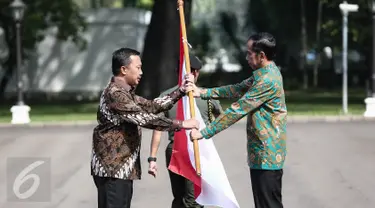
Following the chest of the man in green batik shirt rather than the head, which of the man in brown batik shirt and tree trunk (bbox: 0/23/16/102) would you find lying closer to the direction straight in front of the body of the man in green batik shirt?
the man in brown batik shirt

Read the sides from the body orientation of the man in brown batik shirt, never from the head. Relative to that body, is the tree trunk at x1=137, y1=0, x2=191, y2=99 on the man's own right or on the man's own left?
on the man's own left

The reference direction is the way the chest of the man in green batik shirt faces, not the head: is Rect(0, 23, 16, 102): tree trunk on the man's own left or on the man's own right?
on the man's own right

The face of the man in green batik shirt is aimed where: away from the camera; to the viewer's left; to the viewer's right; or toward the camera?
to the viewer's left

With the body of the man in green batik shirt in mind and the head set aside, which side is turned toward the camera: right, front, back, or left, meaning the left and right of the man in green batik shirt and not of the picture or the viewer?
left

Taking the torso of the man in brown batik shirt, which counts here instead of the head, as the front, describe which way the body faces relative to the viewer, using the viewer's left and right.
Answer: facing to the right of the viewer

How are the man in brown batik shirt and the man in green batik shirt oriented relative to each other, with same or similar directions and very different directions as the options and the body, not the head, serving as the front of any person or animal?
very different directions

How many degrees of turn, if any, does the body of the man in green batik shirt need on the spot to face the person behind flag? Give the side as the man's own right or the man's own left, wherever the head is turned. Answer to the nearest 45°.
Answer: approximately 45° to the man's own right

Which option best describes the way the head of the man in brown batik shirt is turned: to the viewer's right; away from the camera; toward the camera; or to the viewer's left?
to the viewer's right

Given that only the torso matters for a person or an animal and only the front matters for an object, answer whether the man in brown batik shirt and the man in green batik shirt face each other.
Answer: yes

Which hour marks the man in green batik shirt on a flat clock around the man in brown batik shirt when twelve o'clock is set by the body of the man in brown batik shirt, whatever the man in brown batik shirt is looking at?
The man in green batik shirt is roughly at 12 o'clock from the man in brown batik shirt.

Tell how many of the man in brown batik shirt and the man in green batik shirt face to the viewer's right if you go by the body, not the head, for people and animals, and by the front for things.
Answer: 1
